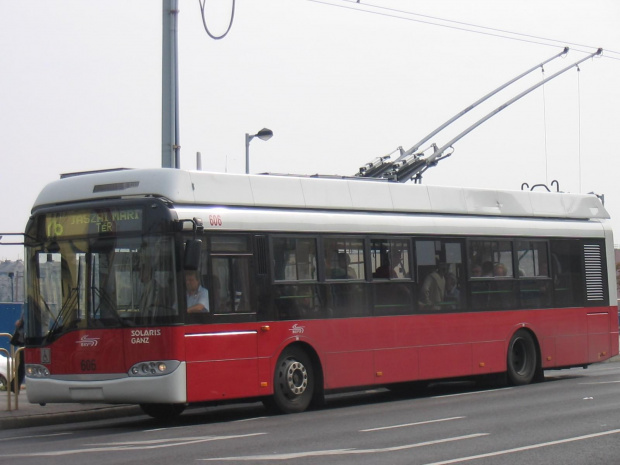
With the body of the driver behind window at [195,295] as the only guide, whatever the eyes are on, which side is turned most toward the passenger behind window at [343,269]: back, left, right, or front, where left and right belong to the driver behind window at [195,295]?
back

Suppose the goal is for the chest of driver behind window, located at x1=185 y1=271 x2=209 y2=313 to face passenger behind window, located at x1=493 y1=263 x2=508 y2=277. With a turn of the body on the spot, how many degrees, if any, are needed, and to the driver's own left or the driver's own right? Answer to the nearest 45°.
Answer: approximately 180°

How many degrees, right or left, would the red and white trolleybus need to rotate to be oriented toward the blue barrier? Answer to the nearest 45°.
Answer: approximately 90° to its right

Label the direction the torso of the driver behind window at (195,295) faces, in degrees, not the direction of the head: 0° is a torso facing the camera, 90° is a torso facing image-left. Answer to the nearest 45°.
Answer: approximately 45°

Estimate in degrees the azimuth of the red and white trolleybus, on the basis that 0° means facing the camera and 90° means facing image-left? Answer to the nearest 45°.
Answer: approximately 45°

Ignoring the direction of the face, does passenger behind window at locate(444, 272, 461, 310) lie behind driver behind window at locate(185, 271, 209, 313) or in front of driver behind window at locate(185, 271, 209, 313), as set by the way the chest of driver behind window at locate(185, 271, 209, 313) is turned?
behind

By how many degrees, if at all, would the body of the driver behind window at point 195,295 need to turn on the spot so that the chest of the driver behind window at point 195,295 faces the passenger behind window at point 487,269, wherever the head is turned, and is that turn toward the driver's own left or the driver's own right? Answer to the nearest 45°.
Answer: approximately 180°
